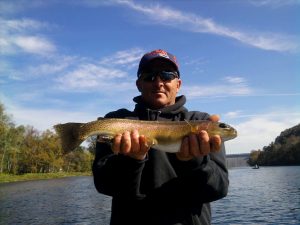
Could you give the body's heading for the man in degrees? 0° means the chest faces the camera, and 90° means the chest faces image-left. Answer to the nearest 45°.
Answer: approximately 0°
